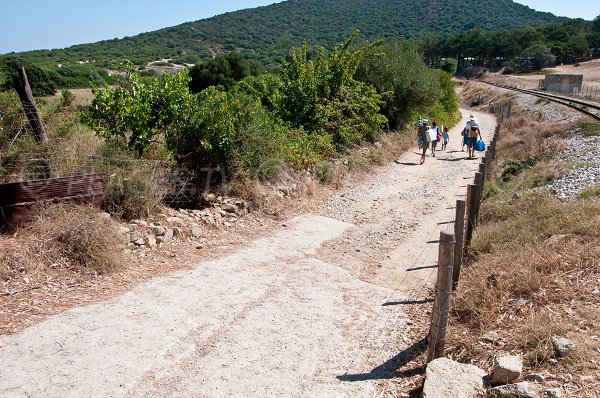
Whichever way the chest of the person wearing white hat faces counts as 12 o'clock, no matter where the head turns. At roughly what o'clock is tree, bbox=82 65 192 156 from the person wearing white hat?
The tree is roughly at 7 o'clock from the person wearing white hat.

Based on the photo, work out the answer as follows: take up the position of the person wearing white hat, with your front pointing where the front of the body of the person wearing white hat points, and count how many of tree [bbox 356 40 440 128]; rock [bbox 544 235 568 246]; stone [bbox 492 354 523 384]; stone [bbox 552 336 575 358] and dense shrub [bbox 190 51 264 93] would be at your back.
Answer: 3

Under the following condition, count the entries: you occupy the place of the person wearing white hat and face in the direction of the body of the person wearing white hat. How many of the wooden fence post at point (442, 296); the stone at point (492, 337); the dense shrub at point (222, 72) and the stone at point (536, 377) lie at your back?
3

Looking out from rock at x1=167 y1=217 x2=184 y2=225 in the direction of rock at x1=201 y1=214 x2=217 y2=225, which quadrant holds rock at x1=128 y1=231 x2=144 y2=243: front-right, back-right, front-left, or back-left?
back-right

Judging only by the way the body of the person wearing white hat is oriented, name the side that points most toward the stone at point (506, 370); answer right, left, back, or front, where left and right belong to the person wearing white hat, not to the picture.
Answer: back

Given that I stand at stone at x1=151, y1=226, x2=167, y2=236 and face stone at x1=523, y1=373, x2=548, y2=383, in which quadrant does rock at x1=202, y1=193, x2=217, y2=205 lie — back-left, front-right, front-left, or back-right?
back-left

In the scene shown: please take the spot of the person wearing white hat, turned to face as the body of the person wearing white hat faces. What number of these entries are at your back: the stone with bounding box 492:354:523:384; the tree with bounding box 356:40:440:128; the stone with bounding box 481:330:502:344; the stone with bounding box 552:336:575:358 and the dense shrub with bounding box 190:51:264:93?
3

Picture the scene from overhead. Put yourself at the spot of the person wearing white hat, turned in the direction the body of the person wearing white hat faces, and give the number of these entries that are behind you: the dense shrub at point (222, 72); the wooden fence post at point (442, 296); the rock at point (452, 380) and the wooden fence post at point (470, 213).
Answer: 3

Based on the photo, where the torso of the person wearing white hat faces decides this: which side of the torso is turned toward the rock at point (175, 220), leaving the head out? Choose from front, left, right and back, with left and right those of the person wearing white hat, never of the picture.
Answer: back

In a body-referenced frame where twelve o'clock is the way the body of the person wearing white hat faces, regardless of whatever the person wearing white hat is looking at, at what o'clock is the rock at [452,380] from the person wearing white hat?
The rock is roughly at 6 o'clock from the person wearing white hat.

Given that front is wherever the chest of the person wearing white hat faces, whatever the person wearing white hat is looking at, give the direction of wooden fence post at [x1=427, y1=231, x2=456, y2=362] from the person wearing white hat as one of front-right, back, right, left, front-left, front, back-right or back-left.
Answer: back

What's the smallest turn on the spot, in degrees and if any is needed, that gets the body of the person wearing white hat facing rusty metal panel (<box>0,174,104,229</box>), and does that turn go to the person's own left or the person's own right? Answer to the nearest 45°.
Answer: approximately 180°

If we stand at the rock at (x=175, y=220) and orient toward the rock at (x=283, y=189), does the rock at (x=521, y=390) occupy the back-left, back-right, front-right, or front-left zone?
back-right

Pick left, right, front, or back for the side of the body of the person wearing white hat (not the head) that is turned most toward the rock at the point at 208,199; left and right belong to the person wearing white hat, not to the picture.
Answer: back

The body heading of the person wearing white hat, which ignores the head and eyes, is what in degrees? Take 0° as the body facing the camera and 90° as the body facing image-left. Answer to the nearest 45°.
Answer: approximately 180°

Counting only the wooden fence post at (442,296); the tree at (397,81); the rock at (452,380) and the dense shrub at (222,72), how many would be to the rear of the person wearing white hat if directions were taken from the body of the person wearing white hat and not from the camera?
2

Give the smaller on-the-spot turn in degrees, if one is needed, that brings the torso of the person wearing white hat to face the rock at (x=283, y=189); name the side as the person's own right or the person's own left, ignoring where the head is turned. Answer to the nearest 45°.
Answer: approximately 135° to the person's own left
